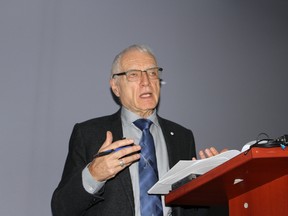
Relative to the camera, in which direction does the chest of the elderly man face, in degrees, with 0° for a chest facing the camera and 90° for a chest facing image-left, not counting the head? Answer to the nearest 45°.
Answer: approximately 315°

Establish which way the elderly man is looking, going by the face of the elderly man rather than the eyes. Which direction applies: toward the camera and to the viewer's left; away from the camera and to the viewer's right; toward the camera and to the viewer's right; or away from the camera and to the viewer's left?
toward the camera and to the viewer's right
